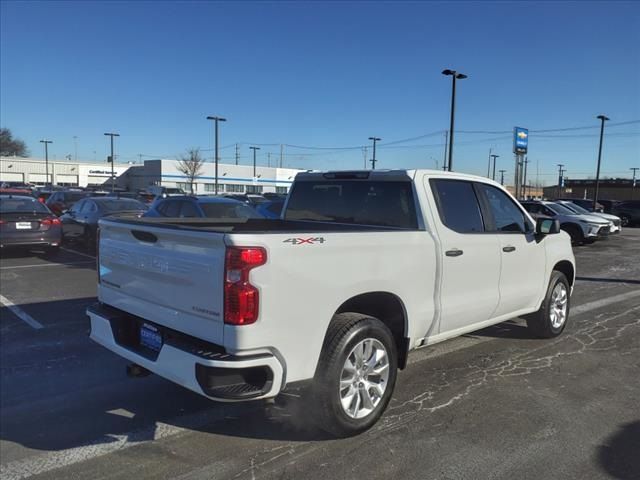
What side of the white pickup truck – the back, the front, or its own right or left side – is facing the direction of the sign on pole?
front

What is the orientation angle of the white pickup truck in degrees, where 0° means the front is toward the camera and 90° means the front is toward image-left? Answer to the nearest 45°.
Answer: approximately 225°
